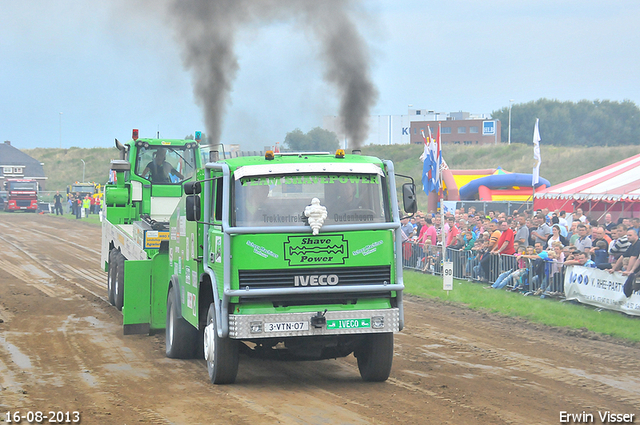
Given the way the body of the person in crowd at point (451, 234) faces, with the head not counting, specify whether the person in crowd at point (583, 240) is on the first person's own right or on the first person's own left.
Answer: on the first person's own left

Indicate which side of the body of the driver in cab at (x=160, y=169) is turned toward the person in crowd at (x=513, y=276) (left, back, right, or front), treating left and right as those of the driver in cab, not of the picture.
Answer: left

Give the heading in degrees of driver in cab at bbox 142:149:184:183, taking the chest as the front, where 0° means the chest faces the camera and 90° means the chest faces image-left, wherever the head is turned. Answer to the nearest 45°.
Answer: approximately 0°

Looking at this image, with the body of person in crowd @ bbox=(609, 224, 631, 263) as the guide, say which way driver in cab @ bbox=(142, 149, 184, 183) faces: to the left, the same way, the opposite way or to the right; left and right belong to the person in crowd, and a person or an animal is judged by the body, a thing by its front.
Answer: to the left

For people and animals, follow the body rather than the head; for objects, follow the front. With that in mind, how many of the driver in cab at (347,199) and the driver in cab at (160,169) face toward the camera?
2

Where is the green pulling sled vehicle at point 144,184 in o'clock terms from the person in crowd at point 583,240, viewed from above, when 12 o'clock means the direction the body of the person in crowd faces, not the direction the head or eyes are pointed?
The green pulling sled vehicle is roughly at 1 o'clock from the person in crowd.

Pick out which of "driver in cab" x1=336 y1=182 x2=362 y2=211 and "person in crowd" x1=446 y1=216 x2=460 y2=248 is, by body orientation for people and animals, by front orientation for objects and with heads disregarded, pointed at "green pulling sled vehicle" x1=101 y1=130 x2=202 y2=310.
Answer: the person in crowd

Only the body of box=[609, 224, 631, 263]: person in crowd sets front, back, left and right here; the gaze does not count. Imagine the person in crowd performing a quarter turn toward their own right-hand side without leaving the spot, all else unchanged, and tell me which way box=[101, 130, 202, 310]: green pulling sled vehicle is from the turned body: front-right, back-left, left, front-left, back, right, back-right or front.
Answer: front-left

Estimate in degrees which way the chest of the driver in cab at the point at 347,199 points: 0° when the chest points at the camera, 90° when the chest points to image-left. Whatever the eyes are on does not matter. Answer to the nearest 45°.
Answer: approximately 0°

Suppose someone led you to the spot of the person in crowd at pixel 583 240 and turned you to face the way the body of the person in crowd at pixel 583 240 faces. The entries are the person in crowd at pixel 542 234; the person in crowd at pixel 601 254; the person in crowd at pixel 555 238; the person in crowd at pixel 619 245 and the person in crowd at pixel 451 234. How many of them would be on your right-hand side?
3

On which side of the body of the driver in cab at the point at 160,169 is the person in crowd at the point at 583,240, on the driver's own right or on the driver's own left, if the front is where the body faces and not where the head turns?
on the driver's own left

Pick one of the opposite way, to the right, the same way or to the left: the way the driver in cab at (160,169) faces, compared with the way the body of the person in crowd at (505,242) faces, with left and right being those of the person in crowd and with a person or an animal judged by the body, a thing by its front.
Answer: to the left
